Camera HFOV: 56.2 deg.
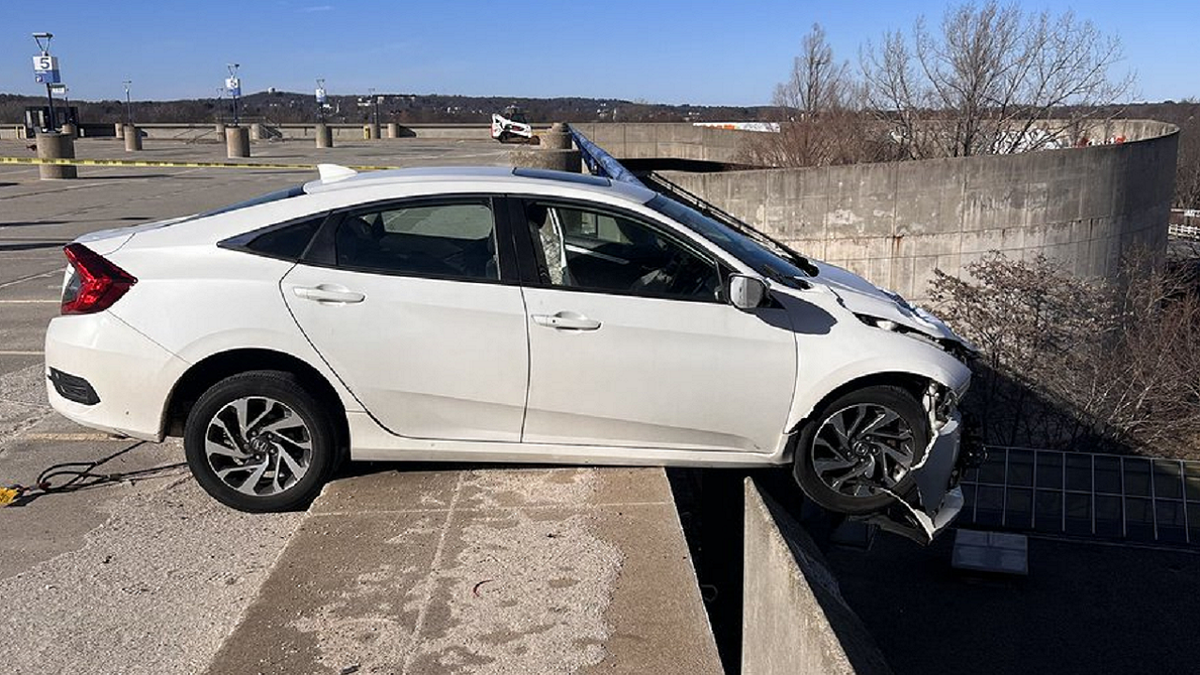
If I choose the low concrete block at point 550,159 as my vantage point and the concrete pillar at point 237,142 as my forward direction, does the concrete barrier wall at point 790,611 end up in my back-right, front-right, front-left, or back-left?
back-left

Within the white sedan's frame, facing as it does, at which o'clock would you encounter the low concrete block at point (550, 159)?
The low concrete block is roughly at 9 o'clock from the white sedan.

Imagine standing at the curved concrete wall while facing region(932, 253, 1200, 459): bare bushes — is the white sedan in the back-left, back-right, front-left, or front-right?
front-right

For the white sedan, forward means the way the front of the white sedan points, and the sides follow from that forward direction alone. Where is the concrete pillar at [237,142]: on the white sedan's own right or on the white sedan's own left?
on the white sedan's own left

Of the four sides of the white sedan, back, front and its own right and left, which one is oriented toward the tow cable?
back

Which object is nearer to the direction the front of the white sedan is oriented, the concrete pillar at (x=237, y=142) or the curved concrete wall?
the curved concrete wall

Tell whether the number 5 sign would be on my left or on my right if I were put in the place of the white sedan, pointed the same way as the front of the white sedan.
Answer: on my left

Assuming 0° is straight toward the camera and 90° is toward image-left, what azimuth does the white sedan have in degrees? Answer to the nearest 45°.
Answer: approximately 270°

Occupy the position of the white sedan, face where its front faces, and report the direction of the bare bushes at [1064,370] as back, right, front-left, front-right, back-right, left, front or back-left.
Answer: front-left

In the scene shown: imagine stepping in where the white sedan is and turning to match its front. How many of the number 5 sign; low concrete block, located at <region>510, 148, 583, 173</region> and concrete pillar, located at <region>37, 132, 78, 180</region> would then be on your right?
0

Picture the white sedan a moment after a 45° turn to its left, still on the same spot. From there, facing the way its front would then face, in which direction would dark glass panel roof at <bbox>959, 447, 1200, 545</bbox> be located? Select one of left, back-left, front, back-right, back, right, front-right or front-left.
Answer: front

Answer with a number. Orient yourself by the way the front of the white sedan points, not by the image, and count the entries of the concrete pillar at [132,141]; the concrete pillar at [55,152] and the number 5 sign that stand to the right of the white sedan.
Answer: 0
